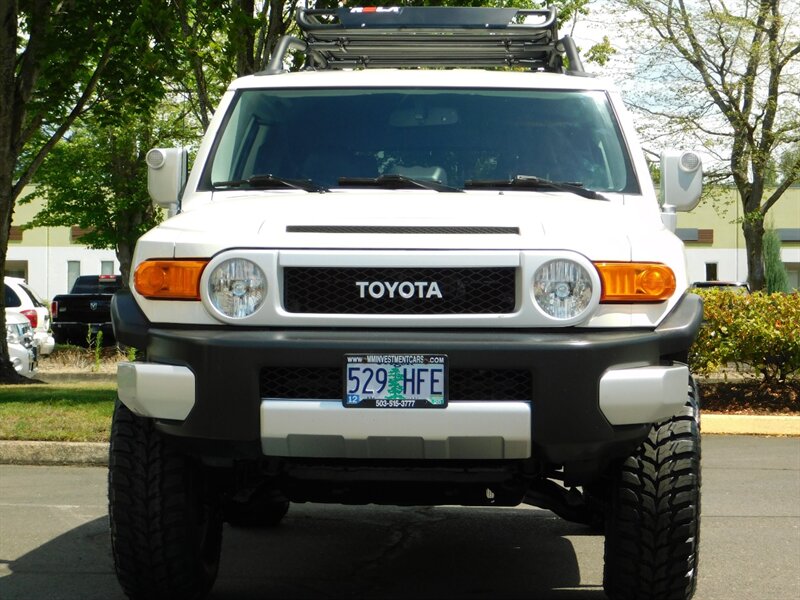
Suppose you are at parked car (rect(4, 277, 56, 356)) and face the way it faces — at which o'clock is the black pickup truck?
The black pickup truck is roughly at 2 o'clock from the parked car.

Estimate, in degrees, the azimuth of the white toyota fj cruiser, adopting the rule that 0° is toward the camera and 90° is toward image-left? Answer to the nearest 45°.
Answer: approximately 0°

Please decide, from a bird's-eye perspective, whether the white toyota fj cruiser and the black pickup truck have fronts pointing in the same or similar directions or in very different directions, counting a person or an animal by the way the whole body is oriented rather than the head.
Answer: very different directions

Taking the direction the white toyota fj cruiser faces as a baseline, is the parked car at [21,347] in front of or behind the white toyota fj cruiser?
behind

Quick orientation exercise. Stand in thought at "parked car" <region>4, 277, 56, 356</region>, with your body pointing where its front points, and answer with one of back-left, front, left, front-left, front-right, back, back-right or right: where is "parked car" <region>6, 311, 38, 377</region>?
back-left

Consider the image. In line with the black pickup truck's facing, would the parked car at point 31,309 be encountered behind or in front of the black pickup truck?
behind

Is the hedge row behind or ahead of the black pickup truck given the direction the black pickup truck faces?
behind

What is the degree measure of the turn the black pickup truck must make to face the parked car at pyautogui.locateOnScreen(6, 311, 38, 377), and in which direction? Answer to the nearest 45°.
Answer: approximately 180°
